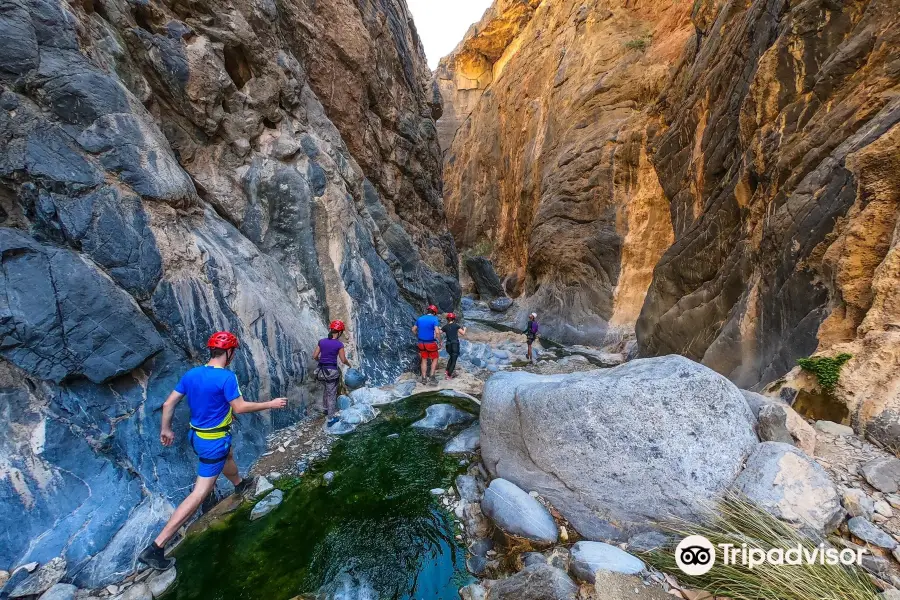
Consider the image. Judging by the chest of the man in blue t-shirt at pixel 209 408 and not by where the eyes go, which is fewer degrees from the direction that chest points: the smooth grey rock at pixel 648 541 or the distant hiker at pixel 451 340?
the distant hiker

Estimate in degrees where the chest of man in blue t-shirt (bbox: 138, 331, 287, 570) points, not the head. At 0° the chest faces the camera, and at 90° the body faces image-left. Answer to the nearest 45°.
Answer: approximately 225°

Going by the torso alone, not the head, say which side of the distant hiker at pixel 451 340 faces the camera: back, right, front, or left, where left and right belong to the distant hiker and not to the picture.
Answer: back

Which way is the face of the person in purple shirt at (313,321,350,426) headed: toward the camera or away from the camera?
away from the camera

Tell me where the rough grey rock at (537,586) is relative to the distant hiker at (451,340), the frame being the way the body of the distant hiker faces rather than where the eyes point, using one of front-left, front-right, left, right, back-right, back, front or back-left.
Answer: back

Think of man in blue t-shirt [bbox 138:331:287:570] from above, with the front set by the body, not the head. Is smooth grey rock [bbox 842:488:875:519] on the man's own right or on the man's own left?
on the man's own right

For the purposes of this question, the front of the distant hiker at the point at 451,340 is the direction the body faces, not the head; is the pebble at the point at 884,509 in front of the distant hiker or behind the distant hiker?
behind

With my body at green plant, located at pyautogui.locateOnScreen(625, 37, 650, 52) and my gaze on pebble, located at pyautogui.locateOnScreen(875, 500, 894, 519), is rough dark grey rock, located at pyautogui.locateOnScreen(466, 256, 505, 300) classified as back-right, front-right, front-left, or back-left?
back-right

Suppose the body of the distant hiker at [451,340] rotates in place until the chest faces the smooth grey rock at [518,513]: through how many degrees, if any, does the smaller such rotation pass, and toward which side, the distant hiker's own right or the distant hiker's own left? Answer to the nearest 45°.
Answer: approximately 180°

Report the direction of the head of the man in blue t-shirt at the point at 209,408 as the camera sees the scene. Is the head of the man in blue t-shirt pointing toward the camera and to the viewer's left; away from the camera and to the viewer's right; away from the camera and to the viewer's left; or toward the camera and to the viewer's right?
away from the camera and to the viewer's right

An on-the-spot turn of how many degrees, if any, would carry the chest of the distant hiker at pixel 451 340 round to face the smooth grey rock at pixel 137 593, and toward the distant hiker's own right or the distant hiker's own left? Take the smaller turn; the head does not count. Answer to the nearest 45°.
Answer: approximately 180°
